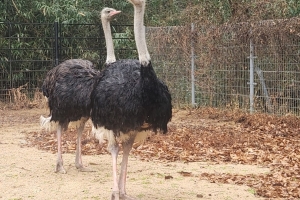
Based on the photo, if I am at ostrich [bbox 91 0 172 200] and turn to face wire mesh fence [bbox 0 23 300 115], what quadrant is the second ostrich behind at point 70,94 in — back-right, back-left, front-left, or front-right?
front-left

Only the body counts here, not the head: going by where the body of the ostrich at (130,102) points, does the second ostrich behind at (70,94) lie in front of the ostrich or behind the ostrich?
behind

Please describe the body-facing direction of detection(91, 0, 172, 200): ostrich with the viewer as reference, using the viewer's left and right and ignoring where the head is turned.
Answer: facing the viewer and to the right of the viewer

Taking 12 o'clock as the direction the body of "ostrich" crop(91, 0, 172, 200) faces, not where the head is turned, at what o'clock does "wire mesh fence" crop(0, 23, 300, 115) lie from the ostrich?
The wire mesh fence is roughly at 8 o'clock from the ostrich.
